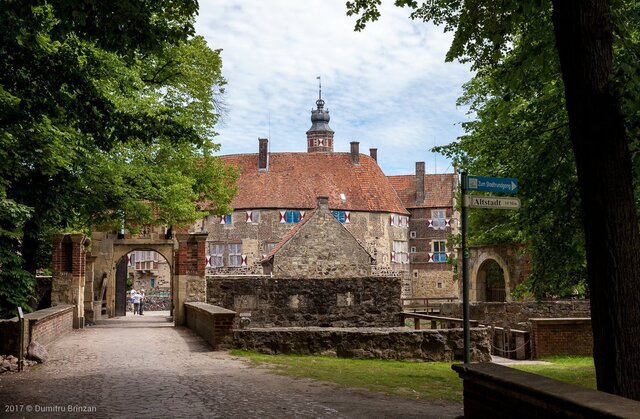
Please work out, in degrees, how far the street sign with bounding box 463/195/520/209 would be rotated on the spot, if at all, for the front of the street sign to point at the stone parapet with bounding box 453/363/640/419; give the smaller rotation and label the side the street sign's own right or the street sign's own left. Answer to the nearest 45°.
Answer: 0° — it already faces it

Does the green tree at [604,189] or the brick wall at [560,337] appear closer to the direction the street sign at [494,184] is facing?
the green tree

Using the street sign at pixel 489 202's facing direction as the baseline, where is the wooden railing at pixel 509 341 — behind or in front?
behind

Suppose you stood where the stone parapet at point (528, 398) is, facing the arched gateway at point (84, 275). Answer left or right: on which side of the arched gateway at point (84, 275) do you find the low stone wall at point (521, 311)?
right

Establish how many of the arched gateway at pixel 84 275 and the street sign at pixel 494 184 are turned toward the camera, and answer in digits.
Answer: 2

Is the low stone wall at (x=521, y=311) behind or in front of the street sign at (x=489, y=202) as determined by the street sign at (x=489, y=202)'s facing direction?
behind

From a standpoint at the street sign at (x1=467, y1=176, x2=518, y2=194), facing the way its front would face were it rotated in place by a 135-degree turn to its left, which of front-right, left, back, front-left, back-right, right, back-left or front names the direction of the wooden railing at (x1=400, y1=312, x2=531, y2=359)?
front-left

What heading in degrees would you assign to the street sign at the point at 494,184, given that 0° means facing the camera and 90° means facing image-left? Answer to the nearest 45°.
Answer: approximately 0°

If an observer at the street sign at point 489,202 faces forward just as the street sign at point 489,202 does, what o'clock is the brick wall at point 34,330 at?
The brick wall is roughly at 4 o'clock from the street sign.
